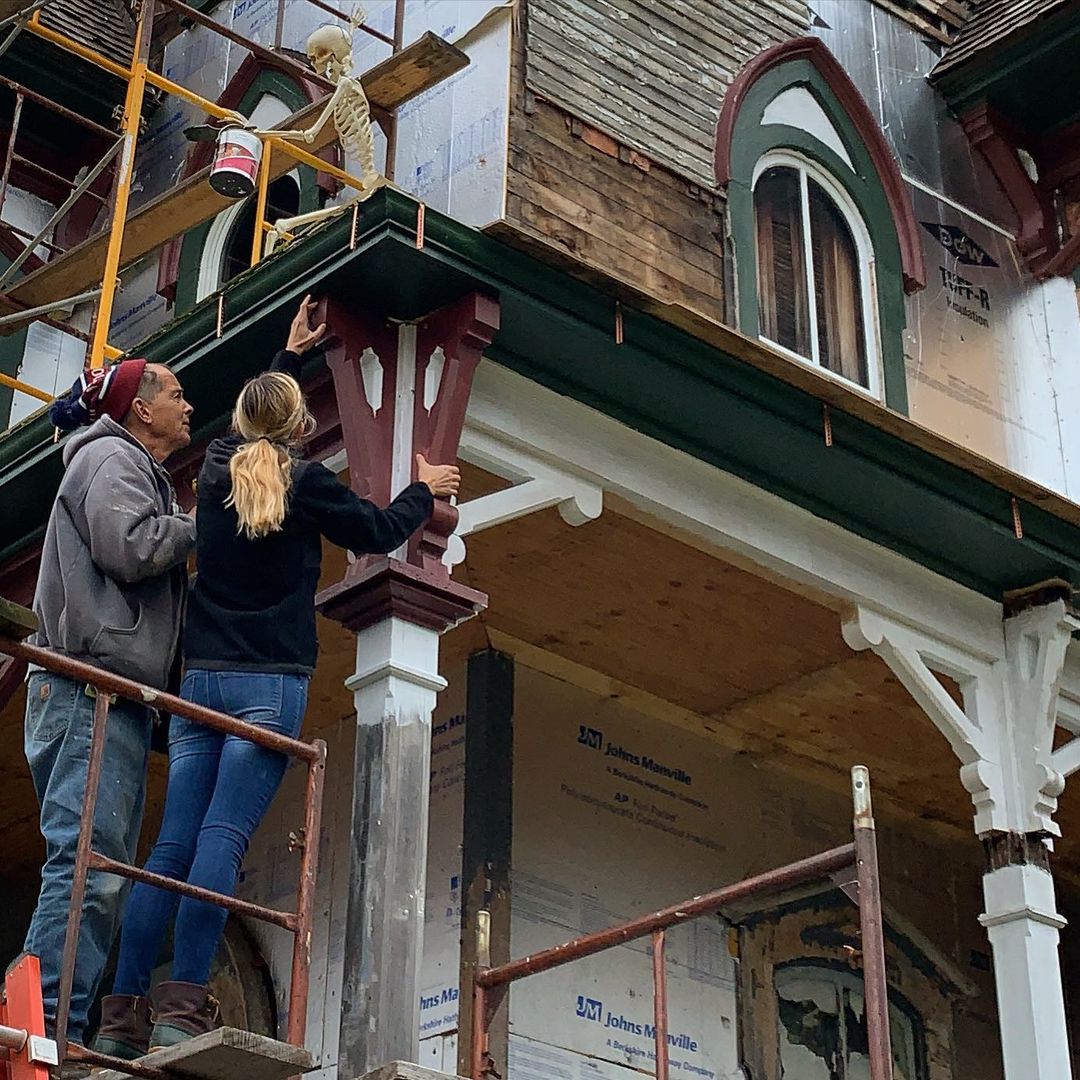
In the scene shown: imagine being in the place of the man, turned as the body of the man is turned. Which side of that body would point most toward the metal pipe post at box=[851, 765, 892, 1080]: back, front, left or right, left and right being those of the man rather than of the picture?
front

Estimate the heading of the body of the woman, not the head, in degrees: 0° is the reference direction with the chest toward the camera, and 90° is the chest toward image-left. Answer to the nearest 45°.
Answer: approximately 225°

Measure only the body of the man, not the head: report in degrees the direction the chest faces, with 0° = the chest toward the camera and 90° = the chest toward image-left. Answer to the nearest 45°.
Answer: approximately 270°

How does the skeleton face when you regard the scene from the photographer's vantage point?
facing to the left of the viewer

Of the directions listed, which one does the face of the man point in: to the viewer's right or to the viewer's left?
to the viewer's right

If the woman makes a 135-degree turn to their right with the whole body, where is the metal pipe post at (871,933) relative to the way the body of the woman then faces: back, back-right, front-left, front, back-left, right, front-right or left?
left

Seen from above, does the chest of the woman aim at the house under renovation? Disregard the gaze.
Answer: yes
